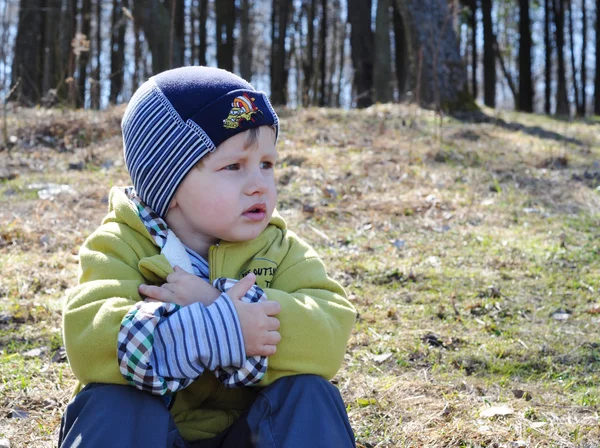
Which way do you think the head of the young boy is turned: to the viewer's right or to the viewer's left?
to the viewer's right

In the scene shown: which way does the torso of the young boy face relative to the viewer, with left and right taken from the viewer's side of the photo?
facing the viewer
